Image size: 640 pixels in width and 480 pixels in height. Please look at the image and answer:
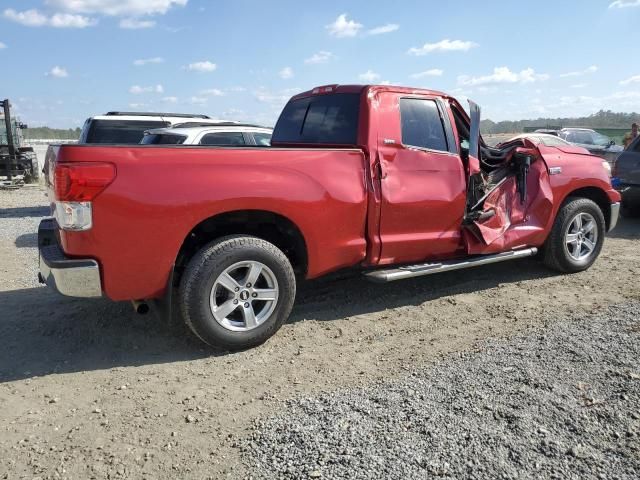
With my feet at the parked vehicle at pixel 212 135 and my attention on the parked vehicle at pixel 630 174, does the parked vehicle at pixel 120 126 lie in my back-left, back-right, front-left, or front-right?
back-left

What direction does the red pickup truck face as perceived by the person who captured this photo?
facing away from the viewer and to the right of the viewer

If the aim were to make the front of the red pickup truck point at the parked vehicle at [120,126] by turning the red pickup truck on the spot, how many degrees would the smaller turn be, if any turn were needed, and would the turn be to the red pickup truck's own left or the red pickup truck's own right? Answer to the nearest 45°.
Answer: approximately 90° to the red pickup truck's own left

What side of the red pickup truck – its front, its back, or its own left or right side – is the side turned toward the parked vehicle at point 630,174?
front

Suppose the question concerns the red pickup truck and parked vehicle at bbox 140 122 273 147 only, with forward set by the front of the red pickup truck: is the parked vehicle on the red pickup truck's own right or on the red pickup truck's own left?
on the red pickup truck's own left

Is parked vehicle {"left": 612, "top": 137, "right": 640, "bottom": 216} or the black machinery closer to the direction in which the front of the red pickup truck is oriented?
the parked vehicle

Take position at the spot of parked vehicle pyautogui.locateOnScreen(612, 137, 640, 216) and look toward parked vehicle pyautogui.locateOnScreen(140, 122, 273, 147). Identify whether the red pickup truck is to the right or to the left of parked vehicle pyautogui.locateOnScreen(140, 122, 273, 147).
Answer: left

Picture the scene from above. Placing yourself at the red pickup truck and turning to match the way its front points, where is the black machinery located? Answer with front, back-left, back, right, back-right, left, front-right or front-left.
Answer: left
